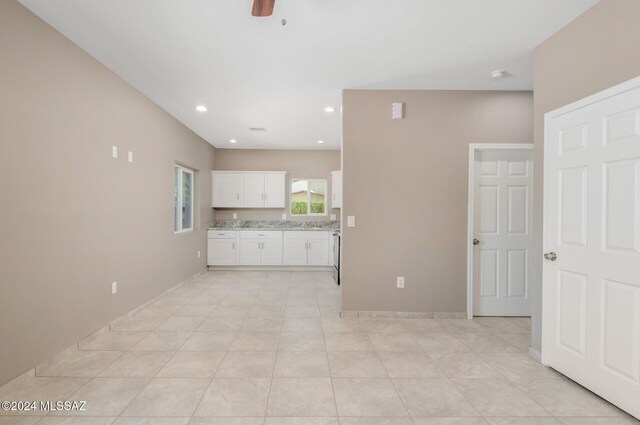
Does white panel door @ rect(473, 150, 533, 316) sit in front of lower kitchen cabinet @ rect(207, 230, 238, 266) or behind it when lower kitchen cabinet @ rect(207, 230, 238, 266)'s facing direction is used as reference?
in front

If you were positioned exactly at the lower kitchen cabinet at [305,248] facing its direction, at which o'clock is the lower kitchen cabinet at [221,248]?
the lower kitchen cabinet at [221,248] is roughly at 3 o'clock from the lower kitchen cabinet at [305,248].

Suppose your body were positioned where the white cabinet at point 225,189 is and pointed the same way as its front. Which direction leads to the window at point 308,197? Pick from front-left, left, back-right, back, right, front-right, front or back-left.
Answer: left

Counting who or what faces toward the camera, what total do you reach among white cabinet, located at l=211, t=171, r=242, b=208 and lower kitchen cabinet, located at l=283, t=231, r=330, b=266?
2

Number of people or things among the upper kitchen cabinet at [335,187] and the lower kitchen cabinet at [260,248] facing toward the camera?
2
